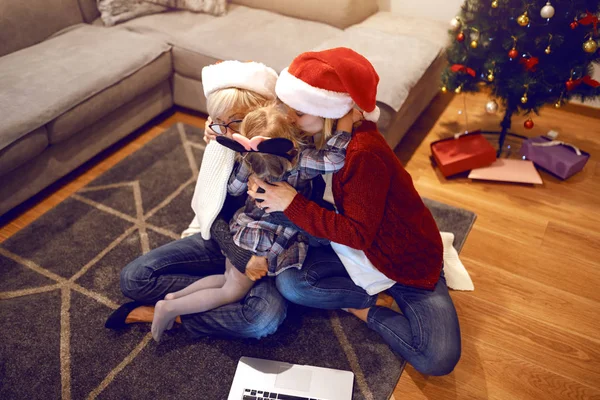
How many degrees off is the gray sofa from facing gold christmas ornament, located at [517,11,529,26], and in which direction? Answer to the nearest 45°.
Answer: approximately 90° to its left

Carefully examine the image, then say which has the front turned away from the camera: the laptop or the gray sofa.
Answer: the laptop

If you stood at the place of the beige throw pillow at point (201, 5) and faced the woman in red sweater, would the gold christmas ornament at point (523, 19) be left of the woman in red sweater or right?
left

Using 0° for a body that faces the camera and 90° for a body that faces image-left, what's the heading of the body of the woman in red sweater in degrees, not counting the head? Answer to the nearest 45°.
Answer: approximately 90°

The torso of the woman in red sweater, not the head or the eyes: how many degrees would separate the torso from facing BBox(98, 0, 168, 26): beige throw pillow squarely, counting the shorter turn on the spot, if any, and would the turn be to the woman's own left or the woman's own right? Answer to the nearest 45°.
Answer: approximately 45° to the woman's own right

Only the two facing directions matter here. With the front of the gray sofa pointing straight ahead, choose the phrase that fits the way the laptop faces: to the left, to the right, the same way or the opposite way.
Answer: the opposite way

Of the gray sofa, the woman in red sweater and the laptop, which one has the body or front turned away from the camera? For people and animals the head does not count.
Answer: the laptop

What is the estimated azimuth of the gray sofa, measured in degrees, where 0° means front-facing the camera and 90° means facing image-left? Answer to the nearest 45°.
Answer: approximately 0°

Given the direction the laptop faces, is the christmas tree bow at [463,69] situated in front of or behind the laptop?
in front
